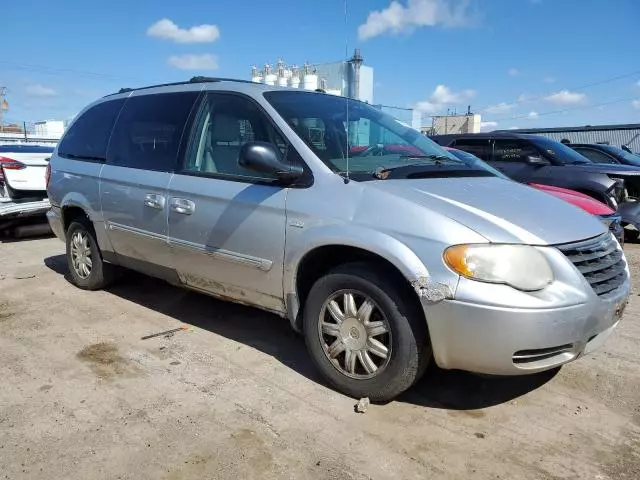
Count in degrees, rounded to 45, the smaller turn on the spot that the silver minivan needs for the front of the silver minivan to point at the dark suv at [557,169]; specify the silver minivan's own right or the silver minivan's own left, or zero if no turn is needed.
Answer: approximately 90° to the silver minivan's own left

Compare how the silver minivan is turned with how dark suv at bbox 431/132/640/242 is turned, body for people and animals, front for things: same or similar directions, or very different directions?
same or similar directions

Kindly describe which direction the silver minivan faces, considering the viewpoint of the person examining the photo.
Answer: facing the viewer and to the right of the viewer

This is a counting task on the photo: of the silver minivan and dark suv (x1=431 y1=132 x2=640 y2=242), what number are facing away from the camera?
0

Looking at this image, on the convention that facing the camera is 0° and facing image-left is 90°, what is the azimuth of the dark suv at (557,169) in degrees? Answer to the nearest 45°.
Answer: approximately 315°

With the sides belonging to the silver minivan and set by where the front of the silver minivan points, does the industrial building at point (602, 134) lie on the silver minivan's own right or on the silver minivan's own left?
on the silver minivan's own left

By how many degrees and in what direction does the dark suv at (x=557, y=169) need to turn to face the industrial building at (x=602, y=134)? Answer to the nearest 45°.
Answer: approximately 135° to its left

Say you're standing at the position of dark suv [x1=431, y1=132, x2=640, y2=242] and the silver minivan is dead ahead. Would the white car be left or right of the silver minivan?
right

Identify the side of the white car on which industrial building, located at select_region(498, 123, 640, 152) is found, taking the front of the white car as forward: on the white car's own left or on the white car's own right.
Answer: on the white car's own right

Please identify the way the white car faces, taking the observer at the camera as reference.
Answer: facing away from the viewer and to the left of the viewer

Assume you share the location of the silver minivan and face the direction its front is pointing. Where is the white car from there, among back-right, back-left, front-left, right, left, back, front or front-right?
back
